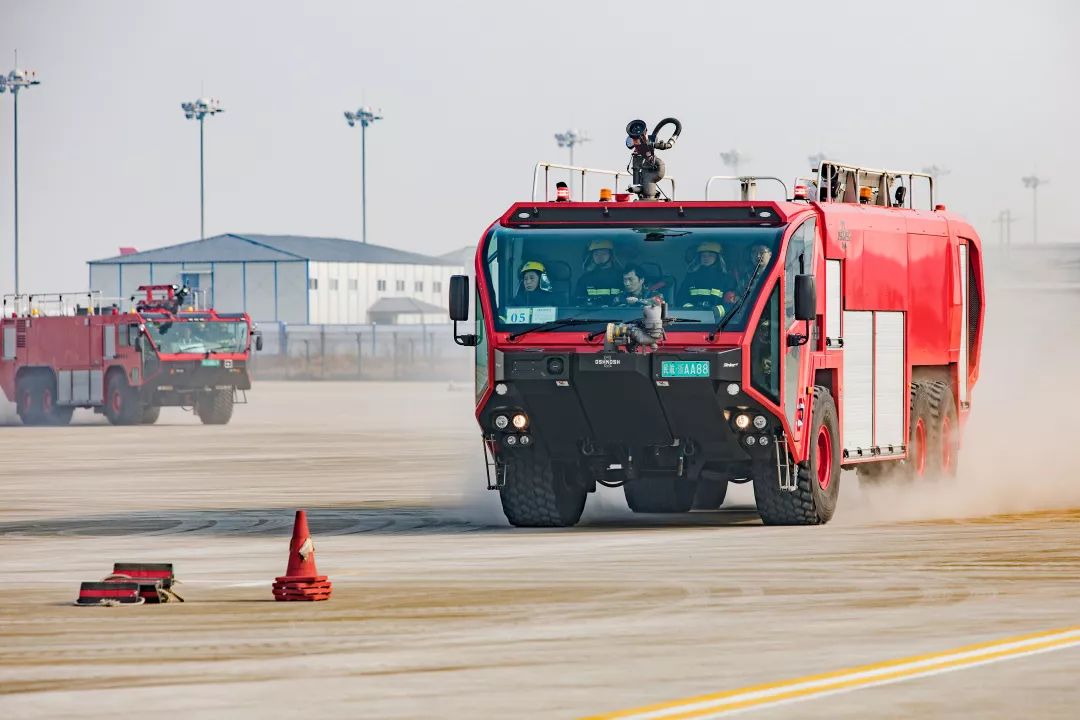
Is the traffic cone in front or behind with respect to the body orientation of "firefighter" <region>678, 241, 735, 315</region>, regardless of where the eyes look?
in front

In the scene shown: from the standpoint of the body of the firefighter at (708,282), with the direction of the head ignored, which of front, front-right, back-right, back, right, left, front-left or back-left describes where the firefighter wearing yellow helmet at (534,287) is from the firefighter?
right

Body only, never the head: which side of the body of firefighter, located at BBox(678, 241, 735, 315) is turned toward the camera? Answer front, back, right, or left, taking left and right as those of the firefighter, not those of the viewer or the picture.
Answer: front

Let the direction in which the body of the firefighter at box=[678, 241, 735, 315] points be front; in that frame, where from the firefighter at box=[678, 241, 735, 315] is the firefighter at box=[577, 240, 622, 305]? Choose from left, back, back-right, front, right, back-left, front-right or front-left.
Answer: right

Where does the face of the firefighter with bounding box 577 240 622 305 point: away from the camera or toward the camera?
toward the camera

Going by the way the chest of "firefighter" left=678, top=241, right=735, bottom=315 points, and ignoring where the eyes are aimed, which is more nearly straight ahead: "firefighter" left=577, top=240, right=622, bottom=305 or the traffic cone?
the traffic cone

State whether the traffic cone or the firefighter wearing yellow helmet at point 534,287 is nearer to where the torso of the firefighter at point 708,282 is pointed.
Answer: the traffic cone
